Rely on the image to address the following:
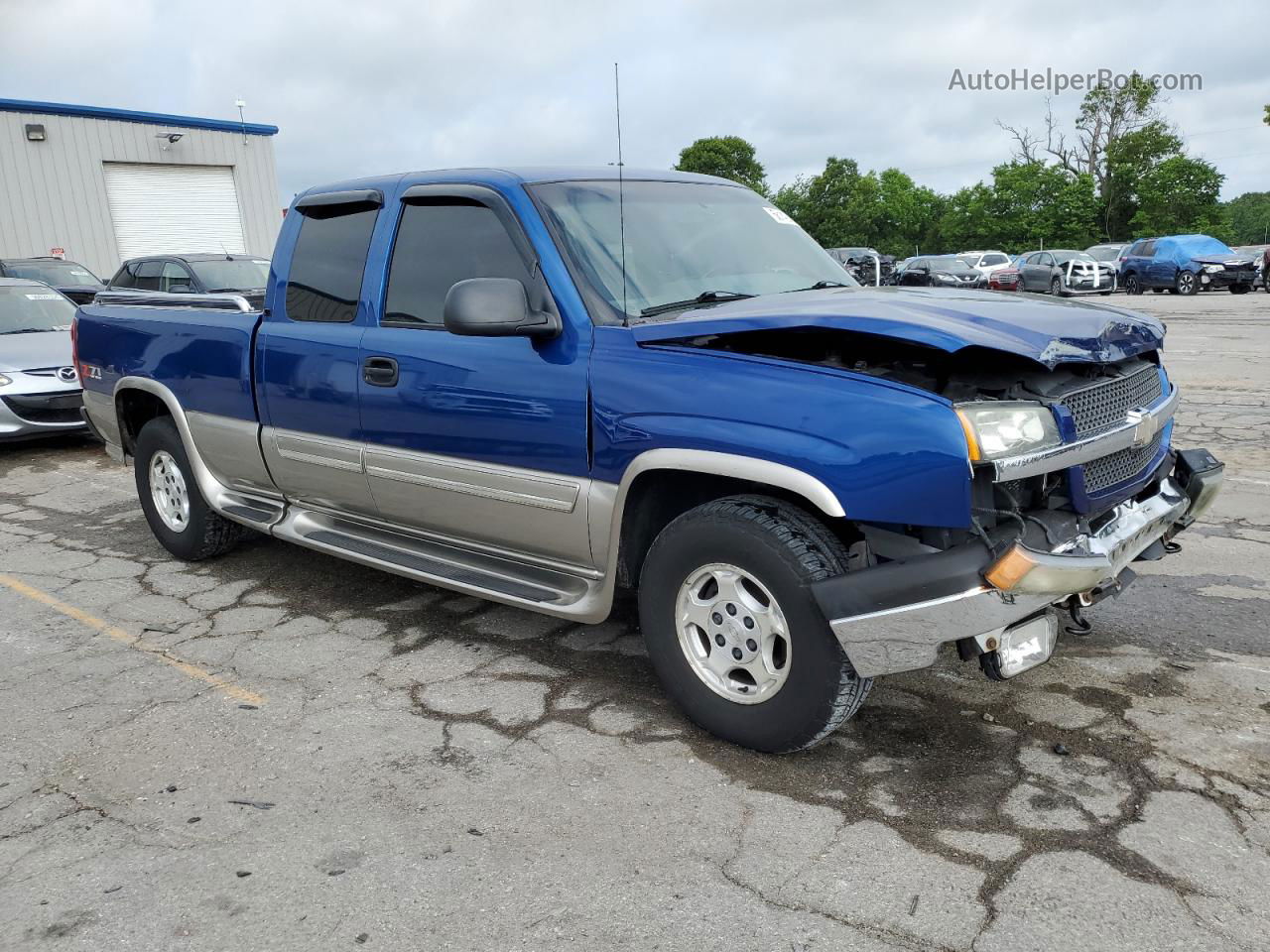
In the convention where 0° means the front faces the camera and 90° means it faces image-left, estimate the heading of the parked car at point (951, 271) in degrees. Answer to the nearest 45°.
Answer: approximately 315°

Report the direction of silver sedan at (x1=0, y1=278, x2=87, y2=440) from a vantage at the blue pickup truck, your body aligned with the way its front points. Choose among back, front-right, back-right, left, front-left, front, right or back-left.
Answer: back

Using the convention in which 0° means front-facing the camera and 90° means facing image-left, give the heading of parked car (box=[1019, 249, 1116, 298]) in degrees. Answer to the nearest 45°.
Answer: approximately 315°

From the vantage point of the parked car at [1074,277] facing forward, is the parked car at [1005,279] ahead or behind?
behind

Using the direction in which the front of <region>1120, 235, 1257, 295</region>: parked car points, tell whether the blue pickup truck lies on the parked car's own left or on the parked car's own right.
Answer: on the parked car's own right

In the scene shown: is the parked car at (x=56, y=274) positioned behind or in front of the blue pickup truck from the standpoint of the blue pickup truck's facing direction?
behind

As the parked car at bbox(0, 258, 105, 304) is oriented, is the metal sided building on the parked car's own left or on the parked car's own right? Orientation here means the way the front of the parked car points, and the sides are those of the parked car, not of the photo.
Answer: on the parked car's own left
